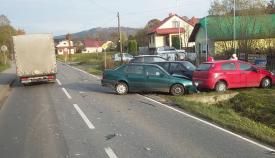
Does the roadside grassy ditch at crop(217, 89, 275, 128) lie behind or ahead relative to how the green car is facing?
ahead

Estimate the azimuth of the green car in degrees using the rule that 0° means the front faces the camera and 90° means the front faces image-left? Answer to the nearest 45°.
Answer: approximately 270°

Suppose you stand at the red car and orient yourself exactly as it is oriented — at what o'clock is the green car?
The green car is roughly at 7 o'clock from the red car.

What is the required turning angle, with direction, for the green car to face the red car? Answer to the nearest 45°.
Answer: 0° — it already faces it

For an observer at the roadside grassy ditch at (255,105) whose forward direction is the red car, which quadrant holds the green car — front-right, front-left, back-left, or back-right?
front-left
